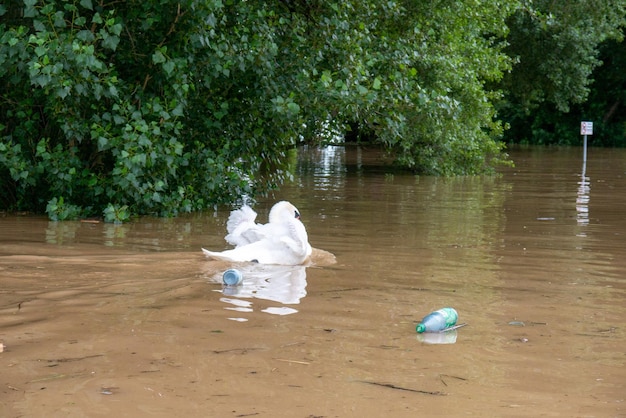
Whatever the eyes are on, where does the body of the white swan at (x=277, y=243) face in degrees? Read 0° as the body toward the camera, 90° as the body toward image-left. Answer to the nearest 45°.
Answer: approximately 270°

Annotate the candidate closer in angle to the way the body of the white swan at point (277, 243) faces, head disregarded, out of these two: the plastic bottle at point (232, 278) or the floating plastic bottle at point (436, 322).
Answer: the floating plastic bottle

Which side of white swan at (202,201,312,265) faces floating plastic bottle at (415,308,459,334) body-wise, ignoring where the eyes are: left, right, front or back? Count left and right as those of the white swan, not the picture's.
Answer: right

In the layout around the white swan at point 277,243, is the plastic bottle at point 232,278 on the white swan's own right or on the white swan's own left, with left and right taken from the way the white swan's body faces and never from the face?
on the white swan's own right

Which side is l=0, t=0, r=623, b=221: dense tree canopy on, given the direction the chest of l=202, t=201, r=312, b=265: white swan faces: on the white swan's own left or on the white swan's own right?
on the white swan's own left

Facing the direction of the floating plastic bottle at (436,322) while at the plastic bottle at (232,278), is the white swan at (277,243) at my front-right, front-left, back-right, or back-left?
back-left
